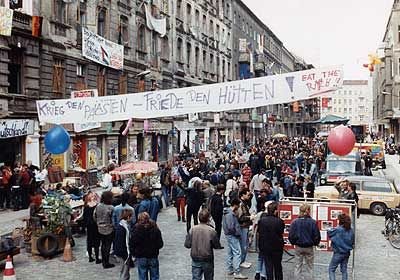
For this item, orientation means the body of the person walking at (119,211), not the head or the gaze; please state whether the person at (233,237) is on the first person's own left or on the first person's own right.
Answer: on the first person's own right

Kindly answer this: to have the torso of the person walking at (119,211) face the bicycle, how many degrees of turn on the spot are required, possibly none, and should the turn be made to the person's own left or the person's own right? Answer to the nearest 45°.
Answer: approximately 90° to the person's own right

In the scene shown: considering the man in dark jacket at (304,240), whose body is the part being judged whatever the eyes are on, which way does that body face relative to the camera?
away from the camera

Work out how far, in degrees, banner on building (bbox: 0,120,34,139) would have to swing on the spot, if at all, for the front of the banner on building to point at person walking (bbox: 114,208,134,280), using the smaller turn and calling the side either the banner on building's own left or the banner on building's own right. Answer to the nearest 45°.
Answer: approximately 45° to the banner on building's own right

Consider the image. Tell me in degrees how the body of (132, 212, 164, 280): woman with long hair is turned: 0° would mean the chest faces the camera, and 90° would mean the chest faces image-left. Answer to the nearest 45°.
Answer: approximately 180°

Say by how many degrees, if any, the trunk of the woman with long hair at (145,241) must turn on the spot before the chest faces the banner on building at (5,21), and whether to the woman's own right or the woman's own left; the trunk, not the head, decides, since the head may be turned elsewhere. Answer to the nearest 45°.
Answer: approximately 45° to the woman's own left

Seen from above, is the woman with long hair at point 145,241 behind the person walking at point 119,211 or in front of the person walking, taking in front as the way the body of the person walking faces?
behind

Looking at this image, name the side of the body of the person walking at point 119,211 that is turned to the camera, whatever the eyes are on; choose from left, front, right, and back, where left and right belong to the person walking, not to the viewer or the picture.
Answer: back

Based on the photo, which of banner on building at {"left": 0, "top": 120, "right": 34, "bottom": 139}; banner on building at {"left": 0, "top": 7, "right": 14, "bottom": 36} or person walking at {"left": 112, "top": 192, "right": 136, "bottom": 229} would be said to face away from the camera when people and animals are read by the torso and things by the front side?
the person walking

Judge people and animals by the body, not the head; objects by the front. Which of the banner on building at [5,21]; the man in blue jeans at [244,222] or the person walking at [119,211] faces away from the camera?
the person walking

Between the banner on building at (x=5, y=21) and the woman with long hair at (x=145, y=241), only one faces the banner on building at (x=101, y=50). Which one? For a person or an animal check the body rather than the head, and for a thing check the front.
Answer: the woman with long hair

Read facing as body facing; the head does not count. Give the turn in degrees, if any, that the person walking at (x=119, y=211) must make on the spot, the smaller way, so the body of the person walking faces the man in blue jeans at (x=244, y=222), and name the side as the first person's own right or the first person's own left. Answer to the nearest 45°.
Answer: approximately 90° to the first person's own right

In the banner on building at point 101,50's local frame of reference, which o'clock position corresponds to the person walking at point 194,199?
The person walking is roughly at 1 o'clock from the banner on building.
